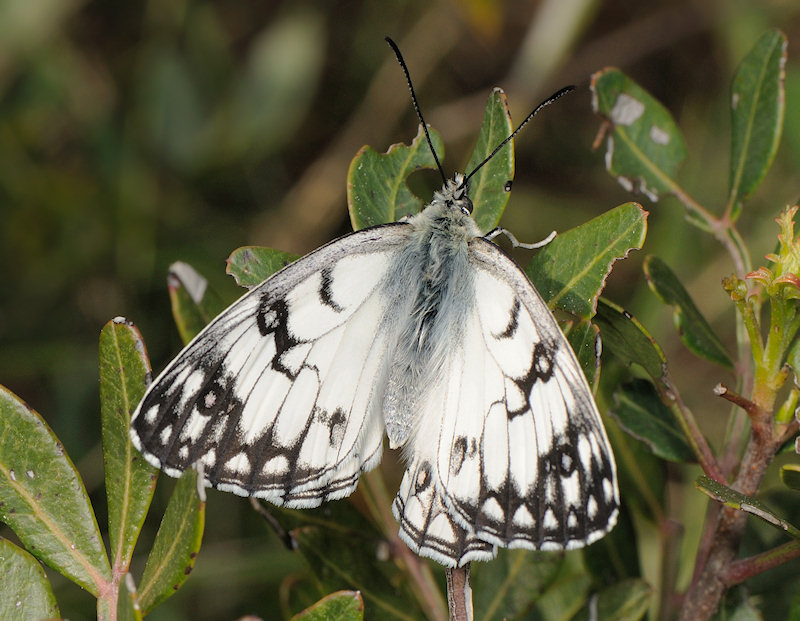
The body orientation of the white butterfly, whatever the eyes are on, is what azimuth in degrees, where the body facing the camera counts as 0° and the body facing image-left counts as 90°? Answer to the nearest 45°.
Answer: approximately 180°
